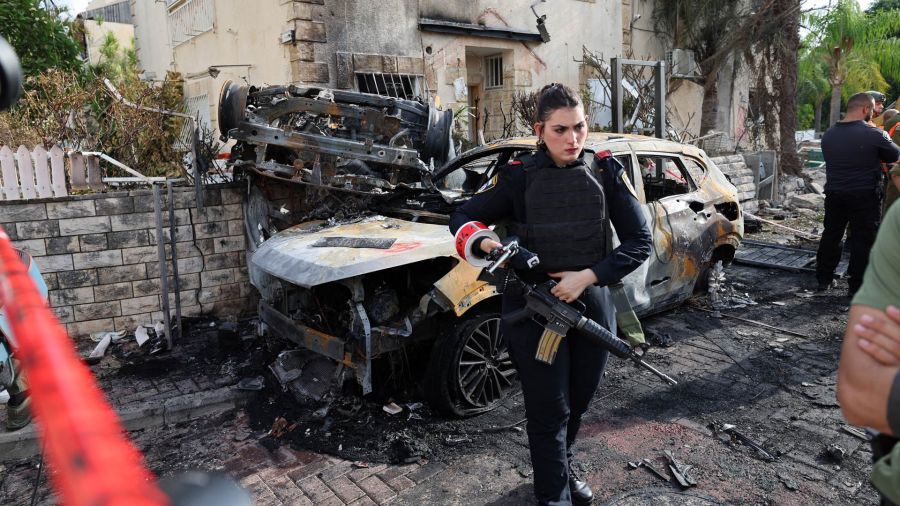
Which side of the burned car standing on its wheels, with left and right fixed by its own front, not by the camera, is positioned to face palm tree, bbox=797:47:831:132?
back

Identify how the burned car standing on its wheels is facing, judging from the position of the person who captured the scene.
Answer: facing the viewer and to the left of the viewer

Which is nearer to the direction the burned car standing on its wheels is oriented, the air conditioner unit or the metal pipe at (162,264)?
the metal pipe

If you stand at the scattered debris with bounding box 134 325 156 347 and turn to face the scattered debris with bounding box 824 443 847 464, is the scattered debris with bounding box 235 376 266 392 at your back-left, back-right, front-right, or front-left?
front-right

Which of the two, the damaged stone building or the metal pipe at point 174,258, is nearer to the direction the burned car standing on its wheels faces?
the metal pipe

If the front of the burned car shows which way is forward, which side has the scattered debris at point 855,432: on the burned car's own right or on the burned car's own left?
on the burned car's own left

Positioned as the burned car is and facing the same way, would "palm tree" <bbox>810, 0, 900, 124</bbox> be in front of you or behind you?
behind

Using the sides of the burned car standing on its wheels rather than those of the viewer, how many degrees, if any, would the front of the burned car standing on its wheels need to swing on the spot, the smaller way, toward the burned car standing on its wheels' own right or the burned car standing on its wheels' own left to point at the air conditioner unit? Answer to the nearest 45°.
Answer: approximately 180°

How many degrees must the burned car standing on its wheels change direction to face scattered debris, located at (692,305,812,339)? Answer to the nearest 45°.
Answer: approximately 135° to its left

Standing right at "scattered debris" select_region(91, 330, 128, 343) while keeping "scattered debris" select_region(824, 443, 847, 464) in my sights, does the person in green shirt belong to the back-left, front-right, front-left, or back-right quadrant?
front-right

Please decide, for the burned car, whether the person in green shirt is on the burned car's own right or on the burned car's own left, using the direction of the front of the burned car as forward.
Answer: on the burned car's own left
